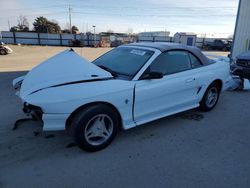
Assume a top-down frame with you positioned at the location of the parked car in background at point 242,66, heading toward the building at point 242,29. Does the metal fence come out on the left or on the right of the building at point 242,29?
left

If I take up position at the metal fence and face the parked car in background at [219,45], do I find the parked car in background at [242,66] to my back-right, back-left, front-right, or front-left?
front-right

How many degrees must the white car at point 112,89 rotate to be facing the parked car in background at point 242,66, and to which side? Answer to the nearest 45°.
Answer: approximately 180°

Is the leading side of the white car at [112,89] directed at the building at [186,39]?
no

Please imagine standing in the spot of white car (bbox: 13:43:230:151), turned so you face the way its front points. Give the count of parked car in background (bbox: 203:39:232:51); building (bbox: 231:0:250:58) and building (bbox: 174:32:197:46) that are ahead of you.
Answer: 0

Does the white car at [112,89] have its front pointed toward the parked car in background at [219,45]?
no

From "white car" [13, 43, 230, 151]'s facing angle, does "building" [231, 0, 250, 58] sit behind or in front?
behind

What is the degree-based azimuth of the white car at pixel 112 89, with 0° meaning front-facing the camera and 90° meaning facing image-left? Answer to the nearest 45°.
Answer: approximately 45°

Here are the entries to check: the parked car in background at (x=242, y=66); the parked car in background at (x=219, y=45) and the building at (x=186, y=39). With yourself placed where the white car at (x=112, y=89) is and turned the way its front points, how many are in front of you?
0

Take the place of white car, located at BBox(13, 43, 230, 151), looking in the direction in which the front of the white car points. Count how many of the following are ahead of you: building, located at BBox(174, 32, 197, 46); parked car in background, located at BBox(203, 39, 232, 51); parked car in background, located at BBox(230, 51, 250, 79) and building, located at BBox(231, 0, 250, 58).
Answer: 0

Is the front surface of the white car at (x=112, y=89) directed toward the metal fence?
no
